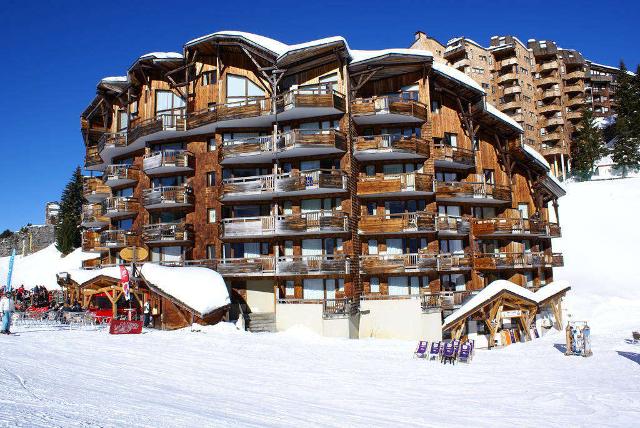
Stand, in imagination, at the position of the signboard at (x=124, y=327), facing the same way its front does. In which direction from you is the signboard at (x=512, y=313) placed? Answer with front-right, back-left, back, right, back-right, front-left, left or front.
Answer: left

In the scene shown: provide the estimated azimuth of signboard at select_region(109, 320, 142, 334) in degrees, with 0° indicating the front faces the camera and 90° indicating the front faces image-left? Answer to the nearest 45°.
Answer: approximately 0°

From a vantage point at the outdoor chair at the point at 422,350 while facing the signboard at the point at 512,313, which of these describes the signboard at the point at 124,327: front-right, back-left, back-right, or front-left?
back-left

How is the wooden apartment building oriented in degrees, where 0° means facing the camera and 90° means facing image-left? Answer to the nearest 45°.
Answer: approximately 0°

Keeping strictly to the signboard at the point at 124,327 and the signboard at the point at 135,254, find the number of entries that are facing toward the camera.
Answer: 2

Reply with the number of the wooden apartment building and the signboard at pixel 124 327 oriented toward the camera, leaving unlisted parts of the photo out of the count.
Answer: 2

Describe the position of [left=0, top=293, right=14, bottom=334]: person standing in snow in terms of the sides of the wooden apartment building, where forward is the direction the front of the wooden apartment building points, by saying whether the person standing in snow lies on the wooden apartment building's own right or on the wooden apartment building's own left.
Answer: on the wooden apartment building's own right

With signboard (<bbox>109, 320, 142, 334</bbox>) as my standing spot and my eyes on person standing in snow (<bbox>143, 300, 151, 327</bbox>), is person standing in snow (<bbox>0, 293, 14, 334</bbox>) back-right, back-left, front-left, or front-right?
back-left

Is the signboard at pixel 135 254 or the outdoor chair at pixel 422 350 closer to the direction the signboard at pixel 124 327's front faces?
the outdoor chair

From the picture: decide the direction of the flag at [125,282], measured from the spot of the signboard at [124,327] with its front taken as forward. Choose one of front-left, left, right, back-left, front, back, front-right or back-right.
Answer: back
